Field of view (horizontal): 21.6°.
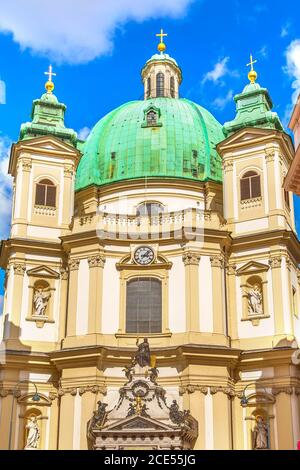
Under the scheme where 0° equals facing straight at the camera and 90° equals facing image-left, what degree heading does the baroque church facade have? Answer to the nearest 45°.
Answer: approximately 0°
